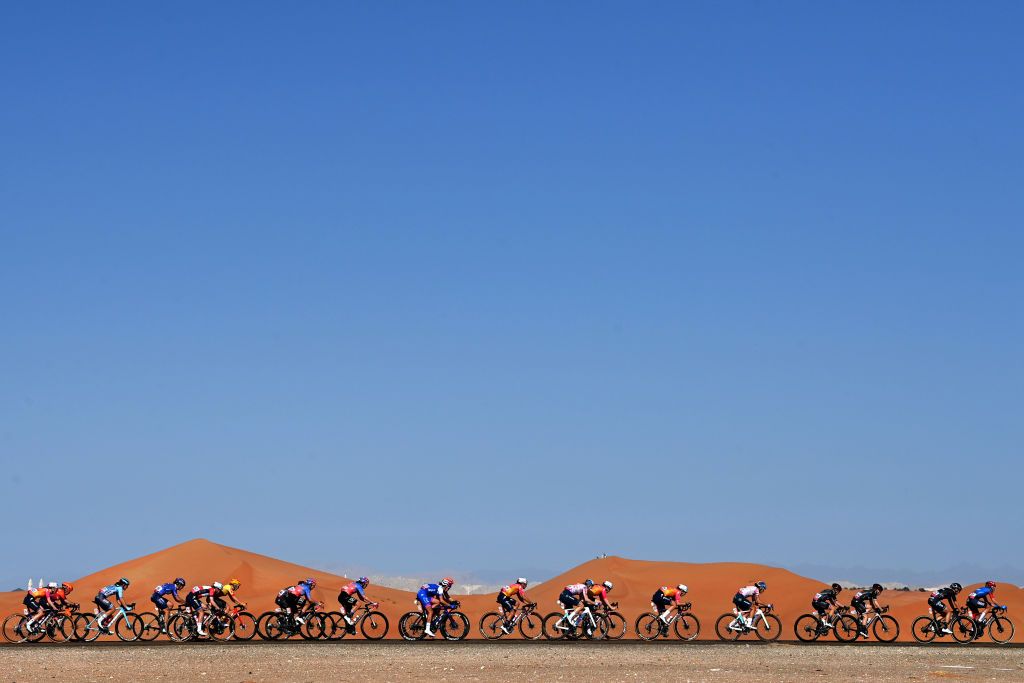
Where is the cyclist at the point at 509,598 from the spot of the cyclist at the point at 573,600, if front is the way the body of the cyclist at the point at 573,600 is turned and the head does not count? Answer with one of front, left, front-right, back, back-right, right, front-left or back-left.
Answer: back

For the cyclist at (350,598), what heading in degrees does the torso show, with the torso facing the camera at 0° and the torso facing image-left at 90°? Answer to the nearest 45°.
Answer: approximately 270°

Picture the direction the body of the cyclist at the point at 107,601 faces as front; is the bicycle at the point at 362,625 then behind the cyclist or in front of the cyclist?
in front

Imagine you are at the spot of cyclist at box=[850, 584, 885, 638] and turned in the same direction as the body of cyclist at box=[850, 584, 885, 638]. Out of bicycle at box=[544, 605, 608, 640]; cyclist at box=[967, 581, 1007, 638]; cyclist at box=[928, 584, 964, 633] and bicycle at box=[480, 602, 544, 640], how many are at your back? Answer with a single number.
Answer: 2

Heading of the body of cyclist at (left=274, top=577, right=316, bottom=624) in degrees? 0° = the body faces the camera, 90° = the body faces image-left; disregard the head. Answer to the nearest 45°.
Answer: approximately 270°

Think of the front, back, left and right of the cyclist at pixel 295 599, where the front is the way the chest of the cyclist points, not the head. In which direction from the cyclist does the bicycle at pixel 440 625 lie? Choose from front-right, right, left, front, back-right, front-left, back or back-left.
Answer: front

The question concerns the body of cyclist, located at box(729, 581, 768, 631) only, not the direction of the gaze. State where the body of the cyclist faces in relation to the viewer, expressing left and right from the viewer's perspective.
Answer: facing to the right of the viewer

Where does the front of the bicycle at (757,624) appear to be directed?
to the viewer's right

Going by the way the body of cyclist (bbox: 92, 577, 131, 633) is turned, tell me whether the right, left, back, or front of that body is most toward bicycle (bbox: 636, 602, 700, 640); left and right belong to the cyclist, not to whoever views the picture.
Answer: front

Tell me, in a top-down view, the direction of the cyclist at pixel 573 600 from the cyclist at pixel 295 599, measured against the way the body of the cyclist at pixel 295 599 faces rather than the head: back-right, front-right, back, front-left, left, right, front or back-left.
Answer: front

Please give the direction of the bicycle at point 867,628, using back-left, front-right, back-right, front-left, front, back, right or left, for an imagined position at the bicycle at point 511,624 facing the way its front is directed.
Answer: front

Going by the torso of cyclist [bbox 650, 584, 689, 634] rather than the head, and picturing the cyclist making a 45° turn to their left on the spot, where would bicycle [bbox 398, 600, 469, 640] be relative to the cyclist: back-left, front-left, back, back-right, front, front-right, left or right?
back-left

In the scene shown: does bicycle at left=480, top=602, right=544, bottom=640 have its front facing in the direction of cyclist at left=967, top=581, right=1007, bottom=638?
yes

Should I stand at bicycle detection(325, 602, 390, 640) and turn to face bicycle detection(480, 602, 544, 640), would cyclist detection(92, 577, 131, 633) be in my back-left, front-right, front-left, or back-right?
back-left

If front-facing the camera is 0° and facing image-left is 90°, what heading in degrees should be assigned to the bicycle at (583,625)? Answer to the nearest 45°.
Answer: approximately 270°

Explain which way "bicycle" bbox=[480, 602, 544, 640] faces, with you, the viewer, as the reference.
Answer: facing to the right of the viewer

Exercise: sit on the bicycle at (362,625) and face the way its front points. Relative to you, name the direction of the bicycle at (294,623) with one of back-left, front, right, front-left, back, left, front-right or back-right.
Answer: back
